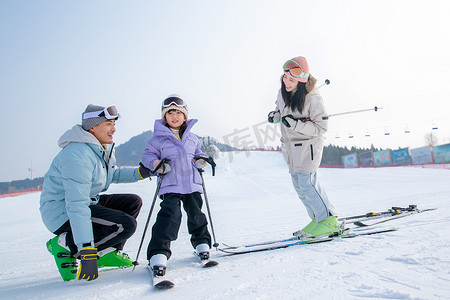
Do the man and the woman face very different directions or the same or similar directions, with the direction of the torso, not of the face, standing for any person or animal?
very different directions

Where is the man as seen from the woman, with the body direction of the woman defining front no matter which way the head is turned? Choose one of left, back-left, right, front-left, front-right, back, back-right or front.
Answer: front

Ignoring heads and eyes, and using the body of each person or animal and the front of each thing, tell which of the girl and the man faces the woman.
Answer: the man

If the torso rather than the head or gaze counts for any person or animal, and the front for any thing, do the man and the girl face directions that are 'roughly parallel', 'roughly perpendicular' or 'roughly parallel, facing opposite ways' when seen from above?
roughly perpendicular

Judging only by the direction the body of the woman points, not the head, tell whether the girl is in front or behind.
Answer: in front

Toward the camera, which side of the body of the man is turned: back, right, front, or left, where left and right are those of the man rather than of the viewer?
right

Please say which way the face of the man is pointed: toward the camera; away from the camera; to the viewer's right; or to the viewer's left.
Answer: to the viewer's right

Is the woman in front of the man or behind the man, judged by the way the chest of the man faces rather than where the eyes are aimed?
in front

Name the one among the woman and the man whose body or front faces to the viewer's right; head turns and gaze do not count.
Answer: the man

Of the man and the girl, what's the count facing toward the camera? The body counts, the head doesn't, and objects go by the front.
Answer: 1

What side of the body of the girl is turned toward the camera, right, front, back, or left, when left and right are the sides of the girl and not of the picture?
front

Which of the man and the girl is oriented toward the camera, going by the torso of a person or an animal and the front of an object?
the girl

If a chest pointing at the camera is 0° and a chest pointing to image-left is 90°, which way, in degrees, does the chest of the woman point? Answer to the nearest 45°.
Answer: approximately 45°

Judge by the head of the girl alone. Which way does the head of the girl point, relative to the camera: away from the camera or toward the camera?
toward the camera

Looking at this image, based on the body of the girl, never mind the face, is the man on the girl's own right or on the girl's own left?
on the girl's own right
